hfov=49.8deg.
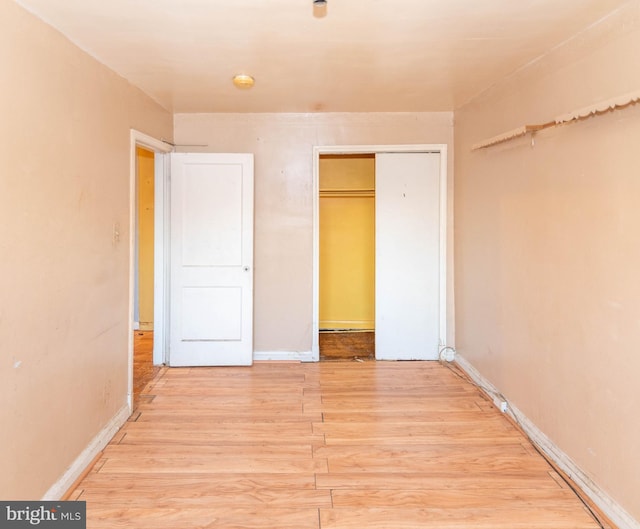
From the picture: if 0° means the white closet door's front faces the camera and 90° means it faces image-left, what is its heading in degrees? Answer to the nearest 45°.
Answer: approximately 0°

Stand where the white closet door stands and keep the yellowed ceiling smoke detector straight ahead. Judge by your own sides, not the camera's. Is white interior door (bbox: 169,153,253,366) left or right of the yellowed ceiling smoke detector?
right

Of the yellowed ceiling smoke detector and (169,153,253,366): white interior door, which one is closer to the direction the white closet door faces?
the yellowed ceiling smoke detector

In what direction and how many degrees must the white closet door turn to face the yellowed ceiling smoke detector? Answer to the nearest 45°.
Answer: approximately 45° to its right

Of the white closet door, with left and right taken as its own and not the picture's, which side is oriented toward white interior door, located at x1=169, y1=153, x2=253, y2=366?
right
